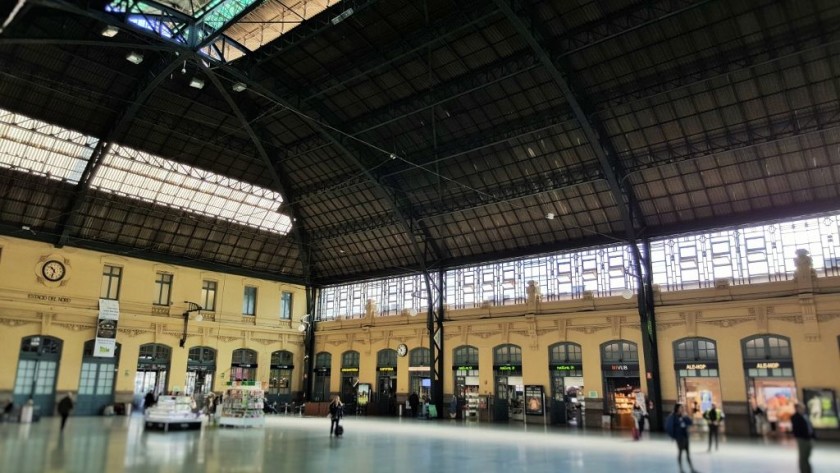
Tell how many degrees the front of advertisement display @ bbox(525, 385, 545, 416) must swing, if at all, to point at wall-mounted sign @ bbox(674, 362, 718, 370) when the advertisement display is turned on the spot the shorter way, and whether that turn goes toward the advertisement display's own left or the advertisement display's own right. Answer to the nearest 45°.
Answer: approximately 45° to the advertisement display's own left

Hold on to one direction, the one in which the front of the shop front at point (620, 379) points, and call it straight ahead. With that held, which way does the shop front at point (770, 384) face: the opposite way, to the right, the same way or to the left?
the same way

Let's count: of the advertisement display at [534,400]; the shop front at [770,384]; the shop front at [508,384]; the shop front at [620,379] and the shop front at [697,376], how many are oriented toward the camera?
5

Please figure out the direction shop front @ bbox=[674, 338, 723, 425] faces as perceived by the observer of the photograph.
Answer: facing the viewer

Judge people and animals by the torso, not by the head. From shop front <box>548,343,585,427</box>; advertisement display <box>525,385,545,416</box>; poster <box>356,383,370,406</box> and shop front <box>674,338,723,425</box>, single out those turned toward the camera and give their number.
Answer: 4

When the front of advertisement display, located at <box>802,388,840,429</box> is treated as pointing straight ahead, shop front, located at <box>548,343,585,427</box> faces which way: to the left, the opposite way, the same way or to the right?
the same way

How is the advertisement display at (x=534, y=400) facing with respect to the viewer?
toward the camera

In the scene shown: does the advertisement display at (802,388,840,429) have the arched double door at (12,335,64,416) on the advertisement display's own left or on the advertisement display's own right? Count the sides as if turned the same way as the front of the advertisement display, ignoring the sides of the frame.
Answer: on the advertisement display's own right

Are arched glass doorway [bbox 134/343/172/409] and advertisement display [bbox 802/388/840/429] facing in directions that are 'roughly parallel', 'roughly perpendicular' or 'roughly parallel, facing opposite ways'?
roughly perpendicular

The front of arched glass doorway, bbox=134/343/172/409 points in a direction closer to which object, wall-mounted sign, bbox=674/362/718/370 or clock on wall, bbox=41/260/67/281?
the wall-mounted sign

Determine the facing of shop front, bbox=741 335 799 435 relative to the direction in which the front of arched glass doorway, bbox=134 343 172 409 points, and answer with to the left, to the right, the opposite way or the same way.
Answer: to the right

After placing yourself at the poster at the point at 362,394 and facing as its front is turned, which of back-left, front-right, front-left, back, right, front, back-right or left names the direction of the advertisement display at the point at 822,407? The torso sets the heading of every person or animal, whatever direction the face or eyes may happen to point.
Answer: front-left

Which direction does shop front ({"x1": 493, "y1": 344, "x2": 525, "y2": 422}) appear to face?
toward the camera

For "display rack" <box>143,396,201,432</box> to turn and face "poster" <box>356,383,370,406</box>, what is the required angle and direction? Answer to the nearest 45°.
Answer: approximately 135° to its left

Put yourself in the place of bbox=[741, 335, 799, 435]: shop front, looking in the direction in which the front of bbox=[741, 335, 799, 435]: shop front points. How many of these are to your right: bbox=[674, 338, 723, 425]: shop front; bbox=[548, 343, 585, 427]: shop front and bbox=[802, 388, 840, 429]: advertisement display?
2

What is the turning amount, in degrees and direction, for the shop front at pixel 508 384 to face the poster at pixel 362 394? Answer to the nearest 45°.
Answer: approximately 135° to its right

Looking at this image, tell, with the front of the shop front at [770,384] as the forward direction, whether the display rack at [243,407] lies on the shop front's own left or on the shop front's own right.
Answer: on the shop front's own right

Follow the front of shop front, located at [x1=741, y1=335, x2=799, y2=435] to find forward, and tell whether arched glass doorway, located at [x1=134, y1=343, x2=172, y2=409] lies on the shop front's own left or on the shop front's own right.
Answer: on the shop front's own right

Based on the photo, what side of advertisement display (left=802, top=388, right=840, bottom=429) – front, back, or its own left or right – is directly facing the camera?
front
